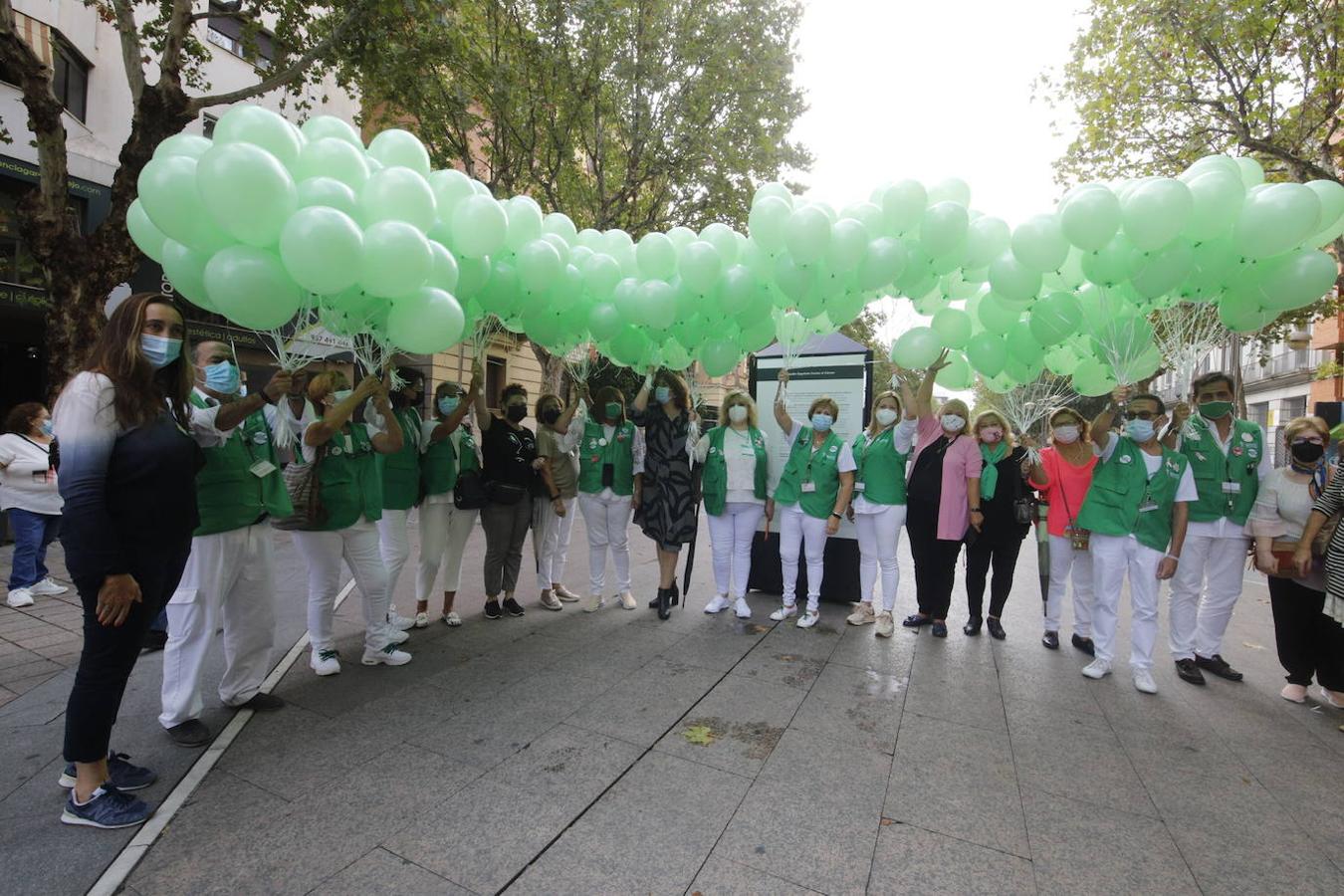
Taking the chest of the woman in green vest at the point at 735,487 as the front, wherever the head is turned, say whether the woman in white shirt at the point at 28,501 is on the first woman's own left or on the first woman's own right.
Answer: on the first woman's own right

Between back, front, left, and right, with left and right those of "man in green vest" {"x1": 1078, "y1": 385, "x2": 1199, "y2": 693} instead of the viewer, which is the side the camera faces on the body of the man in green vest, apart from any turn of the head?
front

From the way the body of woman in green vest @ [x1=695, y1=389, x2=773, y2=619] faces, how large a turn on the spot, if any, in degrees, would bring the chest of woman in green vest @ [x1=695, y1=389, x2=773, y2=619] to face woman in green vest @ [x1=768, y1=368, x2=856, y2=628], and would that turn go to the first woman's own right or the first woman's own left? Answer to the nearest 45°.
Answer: approximately 90° to the first woman's own left

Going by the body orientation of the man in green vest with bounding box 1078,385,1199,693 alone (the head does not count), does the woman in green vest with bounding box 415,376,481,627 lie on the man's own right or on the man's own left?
on the man's own right

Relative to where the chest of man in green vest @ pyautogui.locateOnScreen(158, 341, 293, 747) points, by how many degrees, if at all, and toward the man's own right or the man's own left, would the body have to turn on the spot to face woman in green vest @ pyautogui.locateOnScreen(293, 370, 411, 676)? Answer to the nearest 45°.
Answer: approximately 90° to the man's own left

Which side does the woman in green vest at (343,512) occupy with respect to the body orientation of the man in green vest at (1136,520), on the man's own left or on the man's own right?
on the man's own right

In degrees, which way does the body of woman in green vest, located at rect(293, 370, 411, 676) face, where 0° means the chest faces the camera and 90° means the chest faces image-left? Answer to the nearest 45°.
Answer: approximately 315°

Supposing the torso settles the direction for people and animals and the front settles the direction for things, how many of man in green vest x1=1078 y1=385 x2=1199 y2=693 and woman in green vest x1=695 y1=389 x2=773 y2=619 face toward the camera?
2

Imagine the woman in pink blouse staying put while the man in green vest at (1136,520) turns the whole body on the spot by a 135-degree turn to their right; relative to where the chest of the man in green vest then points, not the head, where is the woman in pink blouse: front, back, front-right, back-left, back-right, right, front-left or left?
front-left

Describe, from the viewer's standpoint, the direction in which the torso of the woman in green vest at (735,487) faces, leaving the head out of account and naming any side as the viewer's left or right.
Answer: facing the viewer
